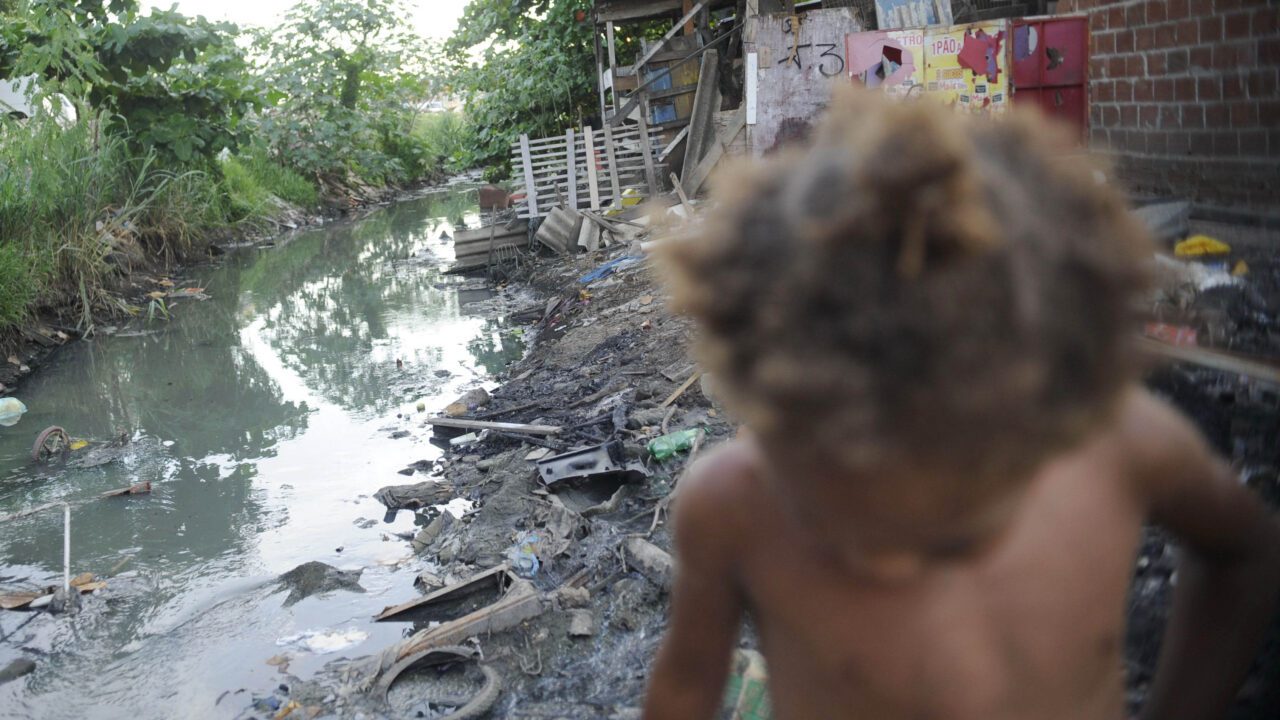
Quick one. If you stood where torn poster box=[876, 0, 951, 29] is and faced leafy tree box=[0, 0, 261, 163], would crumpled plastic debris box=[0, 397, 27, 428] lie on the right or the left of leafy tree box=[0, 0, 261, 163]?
left

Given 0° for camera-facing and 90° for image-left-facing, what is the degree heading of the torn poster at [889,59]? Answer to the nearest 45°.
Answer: approximately 0°

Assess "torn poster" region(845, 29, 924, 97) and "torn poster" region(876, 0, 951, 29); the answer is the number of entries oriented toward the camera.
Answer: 2

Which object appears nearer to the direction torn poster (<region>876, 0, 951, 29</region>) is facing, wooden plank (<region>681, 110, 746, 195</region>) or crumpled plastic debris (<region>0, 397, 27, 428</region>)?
the crumpled plastic debris

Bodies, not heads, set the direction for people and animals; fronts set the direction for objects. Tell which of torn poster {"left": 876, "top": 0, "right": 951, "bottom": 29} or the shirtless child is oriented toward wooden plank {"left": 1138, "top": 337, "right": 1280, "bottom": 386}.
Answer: the torn poster

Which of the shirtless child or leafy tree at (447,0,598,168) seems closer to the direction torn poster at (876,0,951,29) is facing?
the shirtless child

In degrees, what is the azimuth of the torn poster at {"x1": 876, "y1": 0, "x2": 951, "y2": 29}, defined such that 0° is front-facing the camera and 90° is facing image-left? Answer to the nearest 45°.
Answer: approximately 0°
